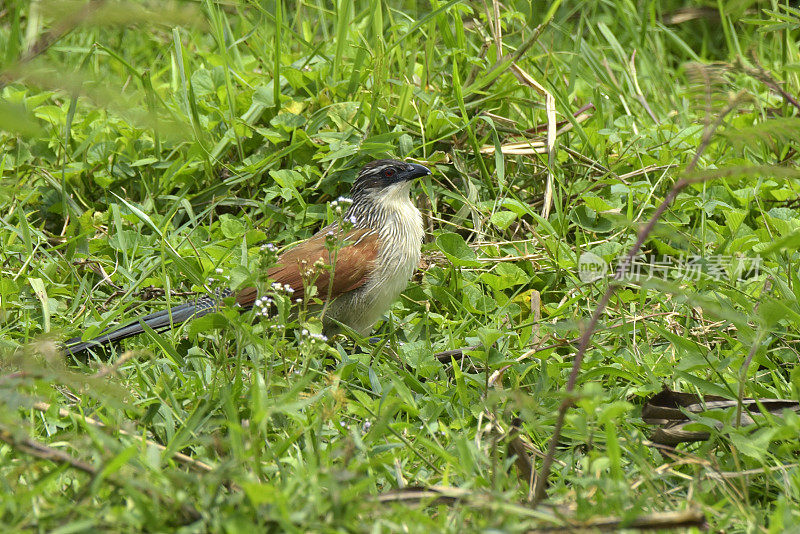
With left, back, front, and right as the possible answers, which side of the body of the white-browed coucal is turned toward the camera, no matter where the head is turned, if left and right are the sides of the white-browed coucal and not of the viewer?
right
